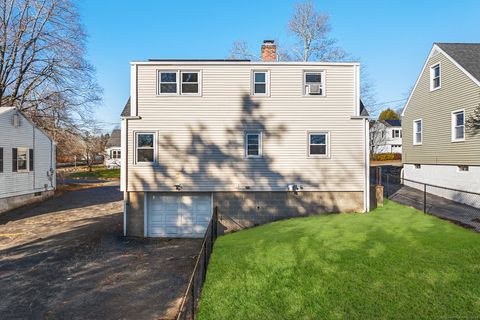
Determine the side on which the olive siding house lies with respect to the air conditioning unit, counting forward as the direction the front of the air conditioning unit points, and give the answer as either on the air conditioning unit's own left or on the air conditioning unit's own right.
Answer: on the air conditioning unit's own left

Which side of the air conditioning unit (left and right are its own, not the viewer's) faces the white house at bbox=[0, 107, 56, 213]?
right
